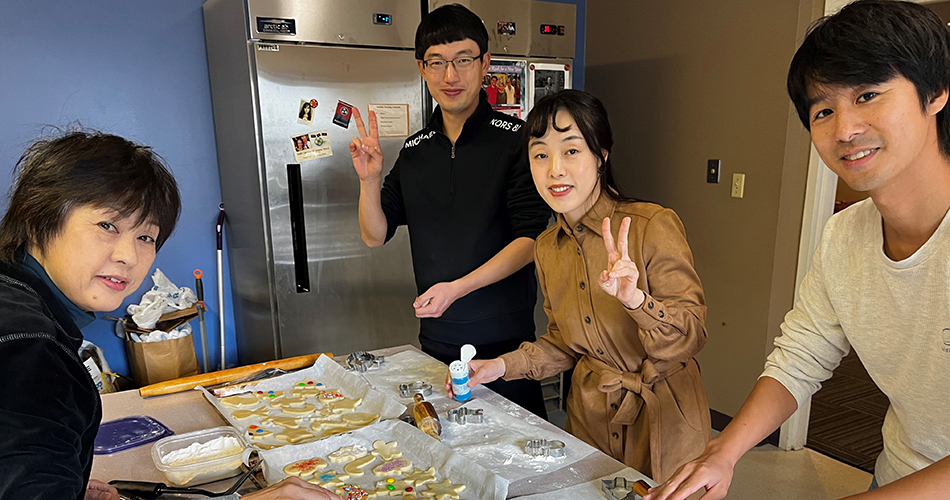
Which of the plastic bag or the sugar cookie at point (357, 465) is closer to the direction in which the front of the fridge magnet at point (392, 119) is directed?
the sugar cookie

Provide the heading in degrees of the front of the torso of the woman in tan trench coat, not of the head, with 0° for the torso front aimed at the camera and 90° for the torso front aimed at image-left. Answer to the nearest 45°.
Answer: approximately 45°

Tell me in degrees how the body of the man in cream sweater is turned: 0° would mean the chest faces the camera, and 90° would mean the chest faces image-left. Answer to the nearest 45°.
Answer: approximately 45°

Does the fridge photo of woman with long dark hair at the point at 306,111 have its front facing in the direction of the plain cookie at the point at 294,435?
yes

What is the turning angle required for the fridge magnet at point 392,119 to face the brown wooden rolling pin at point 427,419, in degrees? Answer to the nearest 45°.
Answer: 0° — it already faces it

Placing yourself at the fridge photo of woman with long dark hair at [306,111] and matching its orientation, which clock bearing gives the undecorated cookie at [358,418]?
The undecorated cookie is roughly at 12 o'clock from the fridge photo of woman with long dark hair.

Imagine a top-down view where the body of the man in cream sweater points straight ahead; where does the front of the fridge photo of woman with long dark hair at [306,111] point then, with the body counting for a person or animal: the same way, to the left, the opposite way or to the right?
to the left

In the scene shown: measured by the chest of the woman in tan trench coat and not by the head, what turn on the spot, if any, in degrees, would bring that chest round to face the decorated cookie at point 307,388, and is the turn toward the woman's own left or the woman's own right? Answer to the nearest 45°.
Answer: approximately 45° to the woman's own right

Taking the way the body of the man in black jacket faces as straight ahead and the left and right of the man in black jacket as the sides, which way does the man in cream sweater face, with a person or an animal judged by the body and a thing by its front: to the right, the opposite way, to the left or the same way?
to the right
